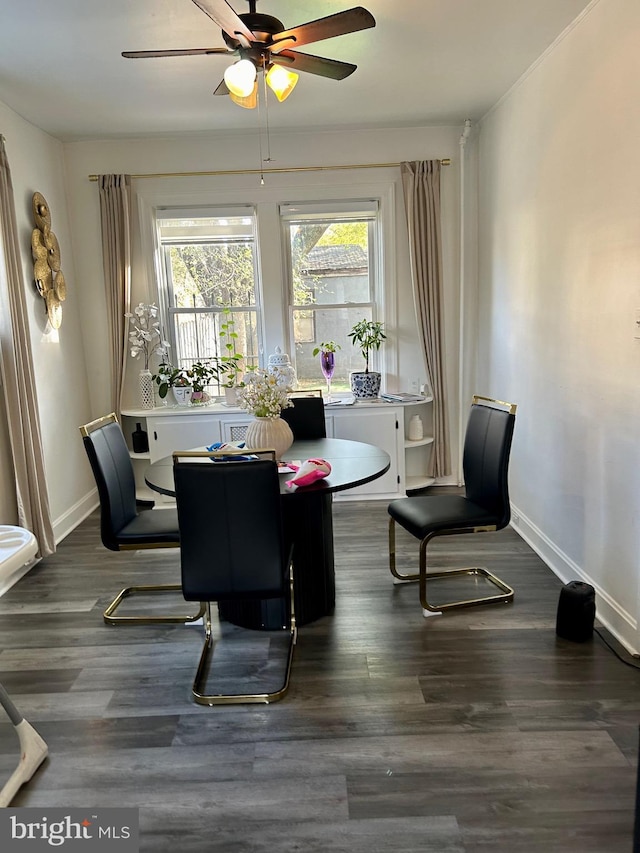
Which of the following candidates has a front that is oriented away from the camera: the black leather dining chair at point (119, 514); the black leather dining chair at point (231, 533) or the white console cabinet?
the black leather dining chair at point (231, 533)

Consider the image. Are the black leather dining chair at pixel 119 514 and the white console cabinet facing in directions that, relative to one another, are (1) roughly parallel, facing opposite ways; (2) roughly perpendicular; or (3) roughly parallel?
roughly perpendicular

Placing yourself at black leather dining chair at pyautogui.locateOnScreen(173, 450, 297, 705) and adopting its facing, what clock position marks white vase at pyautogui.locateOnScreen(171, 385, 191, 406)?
The white vase is roughly at 12 o'clock from the black leather dining chair.

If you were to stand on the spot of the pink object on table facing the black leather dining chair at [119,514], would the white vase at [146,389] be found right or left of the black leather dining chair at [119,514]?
right

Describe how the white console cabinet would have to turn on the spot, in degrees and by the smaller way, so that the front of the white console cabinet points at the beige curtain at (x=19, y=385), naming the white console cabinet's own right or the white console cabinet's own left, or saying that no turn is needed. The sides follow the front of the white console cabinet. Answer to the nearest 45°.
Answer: approximately 45° to the white console cabinet's own right

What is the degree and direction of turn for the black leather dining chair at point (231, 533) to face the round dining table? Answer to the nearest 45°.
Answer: approximately 45° to its right

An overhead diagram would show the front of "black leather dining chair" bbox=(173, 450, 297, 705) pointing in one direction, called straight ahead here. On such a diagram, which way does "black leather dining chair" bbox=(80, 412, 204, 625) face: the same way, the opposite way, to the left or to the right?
to the right

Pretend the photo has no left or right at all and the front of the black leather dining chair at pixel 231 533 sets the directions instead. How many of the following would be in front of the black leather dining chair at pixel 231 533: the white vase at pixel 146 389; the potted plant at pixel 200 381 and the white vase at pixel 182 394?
3

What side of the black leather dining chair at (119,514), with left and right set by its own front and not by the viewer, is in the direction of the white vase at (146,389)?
left

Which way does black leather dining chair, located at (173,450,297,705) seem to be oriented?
away from the camera

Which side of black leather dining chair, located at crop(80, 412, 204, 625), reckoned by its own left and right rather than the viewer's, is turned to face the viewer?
right

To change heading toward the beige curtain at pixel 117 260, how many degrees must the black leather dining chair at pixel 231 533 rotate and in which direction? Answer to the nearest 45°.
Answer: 0° — it already faces it

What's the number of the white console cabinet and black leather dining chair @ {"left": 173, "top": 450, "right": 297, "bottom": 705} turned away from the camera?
1
